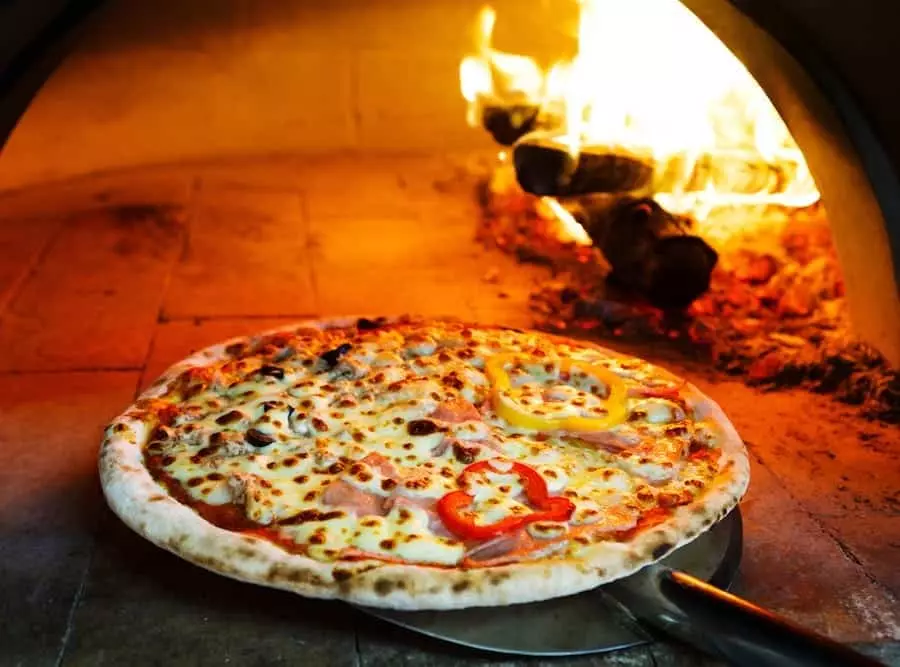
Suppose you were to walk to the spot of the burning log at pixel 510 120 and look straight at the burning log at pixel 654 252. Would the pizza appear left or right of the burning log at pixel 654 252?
right

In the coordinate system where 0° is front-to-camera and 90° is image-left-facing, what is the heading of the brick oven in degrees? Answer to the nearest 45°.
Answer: approximately 0°
